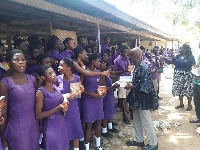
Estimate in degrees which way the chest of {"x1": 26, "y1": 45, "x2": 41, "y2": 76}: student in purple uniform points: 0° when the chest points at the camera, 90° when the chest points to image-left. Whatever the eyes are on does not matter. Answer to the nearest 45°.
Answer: approximately 315°

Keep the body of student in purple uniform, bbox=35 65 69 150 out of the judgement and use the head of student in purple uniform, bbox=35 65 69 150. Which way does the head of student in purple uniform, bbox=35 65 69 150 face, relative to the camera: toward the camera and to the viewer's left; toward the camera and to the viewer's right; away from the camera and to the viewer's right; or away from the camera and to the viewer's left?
toward the camera and to the viewer's right

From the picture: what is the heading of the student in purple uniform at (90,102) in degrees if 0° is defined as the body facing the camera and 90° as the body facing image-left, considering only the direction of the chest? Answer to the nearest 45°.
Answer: approximately 315°

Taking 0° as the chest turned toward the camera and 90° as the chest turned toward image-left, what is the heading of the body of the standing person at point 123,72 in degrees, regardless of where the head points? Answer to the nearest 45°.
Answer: approximately 315°

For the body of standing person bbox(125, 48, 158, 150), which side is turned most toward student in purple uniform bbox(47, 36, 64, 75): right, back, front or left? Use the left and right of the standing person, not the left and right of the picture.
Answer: front

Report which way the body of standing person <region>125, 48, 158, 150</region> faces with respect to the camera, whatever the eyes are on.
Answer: to the viewer's left
